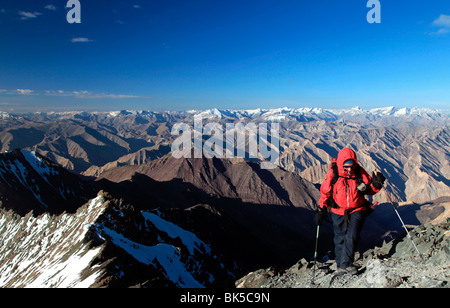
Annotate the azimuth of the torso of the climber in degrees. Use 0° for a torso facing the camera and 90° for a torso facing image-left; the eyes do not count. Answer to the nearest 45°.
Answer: approximately 0°
